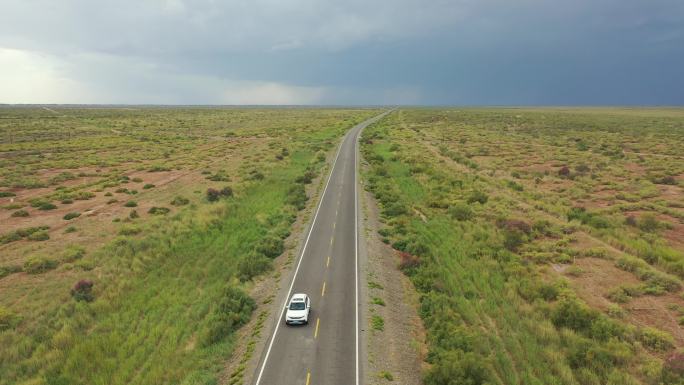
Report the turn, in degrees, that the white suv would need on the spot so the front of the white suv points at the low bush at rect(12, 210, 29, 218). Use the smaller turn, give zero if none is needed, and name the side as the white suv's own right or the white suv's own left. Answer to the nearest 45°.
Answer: approximately 135° to the white suv's own right

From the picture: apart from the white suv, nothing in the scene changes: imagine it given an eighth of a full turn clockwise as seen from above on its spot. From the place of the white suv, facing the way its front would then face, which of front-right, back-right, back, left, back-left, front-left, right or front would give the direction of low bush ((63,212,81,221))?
right

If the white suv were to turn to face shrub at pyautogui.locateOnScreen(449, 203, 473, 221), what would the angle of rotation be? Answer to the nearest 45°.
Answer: approximately 135° to its left

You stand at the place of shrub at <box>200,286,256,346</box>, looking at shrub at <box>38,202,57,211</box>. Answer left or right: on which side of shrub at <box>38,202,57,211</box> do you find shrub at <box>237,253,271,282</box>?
right

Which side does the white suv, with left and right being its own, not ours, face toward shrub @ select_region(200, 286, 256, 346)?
right

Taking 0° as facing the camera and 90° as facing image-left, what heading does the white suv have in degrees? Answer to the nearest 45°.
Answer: approximately 0°

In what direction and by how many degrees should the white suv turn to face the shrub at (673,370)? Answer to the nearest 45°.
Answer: approximately 45° to its left

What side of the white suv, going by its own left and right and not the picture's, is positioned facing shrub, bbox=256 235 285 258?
back

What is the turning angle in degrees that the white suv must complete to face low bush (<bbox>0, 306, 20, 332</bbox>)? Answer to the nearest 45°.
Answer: approximately 90° to its right

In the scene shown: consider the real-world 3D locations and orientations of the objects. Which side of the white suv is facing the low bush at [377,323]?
left

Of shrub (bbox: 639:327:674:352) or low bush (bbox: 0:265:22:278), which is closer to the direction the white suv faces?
the shrub

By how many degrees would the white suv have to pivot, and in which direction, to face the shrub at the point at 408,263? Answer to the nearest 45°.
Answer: approximately 135° to its left

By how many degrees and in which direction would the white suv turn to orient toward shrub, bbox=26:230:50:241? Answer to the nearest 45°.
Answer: approximately 135° to its right

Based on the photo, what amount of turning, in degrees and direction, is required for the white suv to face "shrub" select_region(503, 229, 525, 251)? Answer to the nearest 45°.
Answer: approximately 135° to its left

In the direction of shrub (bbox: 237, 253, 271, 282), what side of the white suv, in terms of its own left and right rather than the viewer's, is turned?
back

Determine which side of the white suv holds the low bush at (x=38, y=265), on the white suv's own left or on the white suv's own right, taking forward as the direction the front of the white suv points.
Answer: on the white suv's own right
